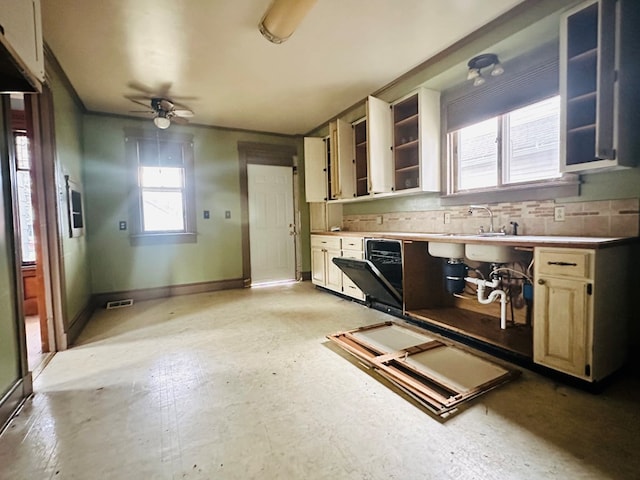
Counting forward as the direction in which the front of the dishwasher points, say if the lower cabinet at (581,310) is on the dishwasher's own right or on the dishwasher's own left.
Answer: on the dishwasher's own left

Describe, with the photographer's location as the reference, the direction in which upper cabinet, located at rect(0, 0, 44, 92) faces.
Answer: facing to the right of the viewer

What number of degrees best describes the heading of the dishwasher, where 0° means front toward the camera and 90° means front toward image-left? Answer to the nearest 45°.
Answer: approximately 45°

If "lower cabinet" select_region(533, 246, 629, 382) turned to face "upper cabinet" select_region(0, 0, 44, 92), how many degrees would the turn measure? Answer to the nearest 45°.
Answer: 0° — it already faces it

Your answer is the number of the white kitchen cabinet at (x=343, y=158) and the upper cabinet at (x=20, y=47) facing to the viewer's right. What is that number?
1

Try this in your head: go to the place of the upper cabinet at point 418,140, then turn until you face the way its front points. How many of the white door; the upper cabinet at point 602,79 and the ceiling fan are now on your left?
1

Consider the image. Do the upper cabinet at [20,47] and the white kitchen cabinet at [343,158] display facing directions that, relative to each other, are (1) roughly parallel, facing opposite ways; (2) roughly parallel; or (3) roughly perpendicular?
roughly parallel, facing opposite ways

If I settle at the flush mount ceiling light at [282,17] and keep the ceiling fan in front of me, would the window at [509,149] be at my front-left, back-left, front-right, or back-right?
back-right

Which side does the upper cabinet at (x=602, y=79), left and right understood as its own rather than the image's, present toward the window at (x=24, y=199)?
front

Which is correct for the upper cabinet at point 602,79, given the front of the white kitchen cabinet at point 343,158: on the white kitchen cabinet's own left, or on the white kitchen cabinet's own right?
on the white kitchen cabinet's own left

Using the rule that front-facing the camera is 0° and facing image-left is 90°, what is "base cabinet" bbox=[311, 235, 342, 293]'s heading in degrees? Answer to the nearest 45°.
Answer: approximately 45°

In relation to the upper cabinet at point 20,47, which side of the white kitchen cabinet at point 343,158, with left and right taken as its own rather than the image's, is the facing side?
front

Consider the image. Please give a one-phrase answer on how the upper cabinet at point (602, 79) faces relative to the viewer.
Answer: facing the viewer and to the left of the viewer

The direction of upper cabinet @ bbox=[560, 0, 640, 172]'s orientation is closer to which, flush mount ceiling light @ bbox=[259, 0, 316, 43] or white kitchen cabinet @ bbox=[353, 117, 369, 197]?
the flush mount ceiling light

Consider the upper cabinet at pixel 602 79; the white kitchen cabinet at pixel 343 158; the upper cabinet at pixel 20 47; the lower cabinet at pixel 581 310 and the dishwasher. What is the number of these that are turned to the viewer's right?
1

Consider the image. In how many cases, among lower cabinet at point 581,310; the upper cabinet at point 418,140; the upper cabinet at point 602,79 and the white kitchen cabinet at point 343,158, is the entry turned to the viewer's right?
0
